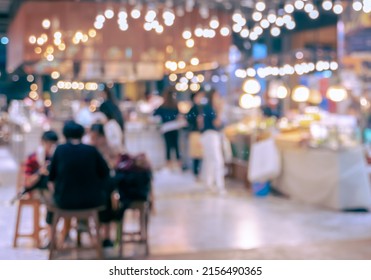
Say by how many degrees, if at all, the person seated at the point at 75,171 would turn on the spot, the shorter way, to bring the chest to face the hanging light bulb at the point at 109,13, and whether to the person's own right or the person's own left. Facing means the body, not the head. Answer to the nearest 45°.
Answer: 0° — they already face it

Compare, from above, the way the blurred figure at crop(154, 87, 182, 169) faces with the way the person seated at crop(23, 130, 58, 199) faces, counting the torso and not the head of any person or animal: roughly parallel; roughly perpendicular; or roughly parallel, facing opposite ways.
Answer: roughly perpendicular

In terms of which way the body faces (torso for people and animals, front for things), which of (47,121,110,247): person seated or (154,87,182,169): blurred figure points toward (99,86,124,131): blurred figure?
the person seated

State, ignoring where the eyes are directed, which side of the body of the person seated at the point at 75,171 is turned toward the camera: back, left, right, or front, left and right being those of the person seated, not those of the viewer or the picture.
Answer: back

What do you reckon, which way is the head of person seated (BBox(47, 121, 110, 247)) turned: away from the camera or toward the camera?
away from the camera

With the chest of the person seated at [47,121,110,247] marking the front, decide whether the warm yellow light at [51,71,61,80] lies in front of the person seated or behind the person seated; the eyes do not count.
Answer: in front

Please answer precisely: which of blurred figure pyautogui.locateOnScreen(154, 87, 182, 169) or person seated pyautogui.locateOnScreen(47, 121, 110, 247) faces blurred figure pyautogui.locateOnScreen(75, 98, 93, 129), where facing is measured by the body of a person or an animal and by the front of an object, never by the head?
the person seated

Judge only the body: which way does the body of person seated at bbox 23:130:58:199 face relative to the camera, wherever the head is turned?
to the viewer's right

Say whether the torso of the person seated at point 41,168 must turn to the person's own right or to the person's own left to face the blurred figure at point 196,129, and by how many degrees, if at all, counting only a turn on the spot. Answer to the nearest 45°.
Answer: approximately 45° to the person's own left
